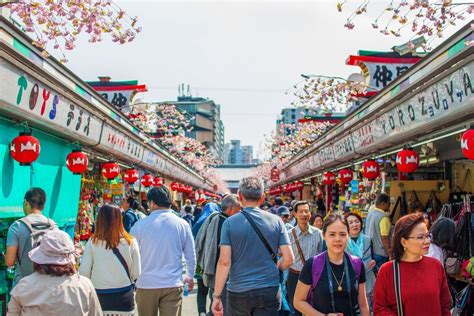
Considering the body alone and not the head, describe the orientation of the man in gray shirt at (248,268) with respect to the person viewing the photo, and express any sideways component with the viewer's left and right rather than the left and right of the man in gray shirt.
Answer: facing away from the viewer

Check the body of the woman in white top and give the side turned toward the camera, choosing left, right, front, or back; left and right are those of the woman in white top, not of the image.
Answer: back

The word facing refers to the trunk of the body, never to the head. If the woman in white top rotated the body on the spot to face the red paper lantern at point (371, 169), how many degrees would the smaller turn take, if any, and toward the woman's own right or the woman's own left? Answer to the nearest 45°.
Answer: approximately 45° to the woman's own right

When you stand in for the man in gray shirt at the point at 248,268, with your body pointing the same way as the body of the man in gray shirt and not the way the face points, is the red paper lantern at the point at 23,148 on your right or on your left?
on your left

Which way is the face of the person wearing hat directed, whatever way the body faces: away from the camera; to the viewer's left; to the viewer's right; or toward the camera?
away from the camera

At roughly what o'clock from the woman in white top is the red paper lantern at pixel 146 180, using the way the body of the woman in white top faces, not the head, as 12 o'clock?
The red paper lantern is roughly at 12 o'clock from the woman in white top.

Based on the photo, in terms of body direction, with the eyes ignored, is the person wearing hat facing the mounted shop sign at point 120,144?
yes

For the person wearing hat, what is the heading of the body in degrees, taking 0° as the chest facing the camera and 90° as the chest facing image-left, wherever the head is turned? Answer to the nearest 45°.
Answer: approximately 180°

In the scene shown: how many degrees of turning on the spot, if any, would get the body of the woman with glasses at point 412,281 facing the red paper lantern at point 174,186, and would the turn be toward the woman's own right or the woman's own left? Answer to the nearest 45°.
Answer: approximately 135° to the woman's own right

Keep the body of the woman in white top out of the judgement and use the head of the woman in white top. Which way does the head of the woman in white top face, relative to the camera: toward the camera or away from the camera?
away from the camera

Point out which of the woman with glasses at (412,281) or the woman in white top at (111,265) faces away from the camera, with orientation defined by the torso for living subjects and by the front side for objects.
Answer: the woman in white top

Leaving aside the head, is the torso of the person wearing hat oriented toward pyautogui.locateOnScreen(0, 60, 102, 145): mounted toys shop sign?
yes
